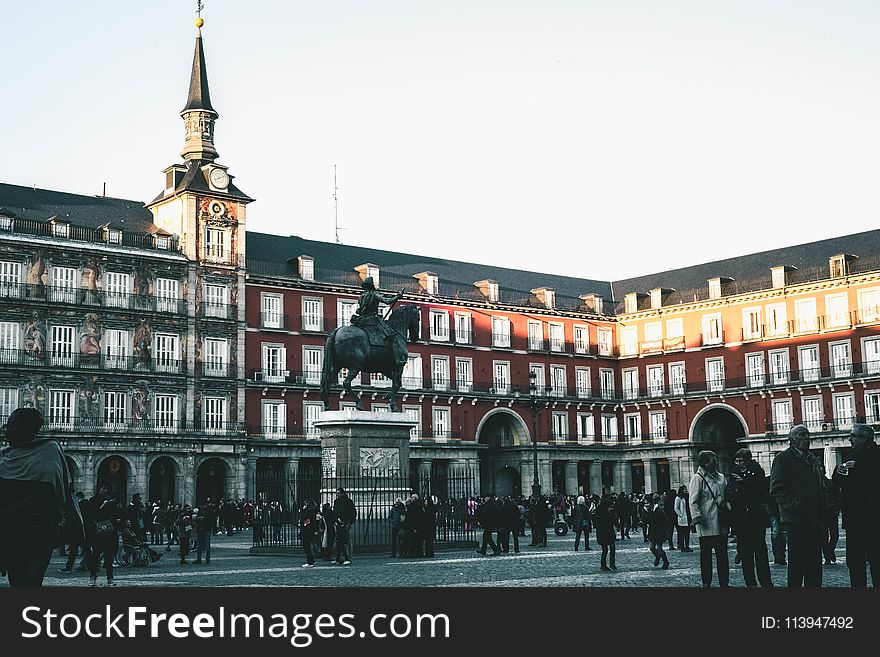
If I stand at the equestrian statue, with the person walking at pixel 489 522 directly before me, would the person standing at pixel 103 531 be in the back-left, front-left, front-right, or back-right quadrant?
back-right

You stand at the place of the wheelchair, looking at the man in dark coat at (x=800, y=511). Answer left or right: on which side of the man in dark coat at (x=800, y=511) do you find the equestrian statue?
left

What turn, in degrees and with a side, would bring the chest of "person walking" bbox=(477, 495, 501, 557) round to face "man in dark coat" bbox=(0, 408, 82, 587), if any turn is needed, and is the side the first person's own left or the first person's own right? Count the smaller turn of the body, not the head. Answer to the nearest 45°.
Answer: approximately 90° to the first person's own left

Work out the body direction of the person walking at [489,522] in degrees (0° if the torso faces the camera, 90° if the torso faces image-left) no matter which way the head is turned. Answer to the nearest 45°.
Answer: approximately 90°

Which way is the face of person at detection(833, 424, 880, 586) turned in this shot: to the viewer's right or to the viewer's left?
to the viewer's left

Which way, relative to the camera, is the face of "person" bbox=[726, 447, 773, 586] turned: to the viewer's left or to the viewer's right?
to the viewer's left

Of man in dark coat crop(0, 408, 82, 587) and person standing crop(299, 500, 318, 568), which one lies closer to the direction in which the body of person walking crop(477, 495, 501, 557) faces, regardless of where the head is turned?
the person standing
